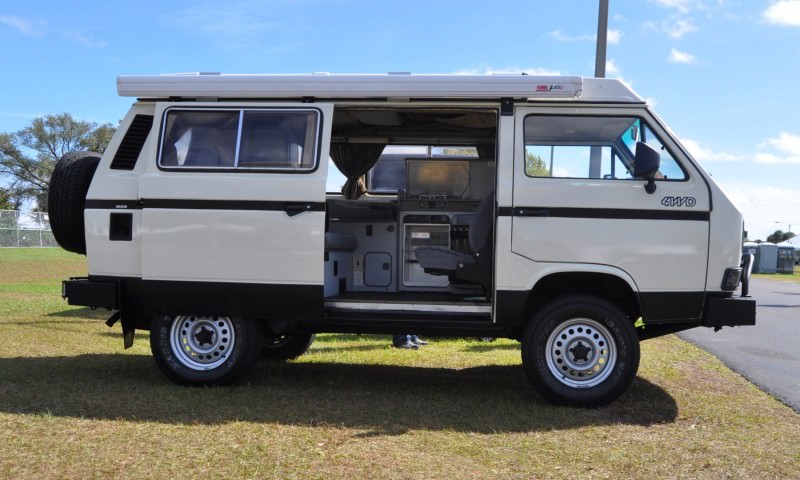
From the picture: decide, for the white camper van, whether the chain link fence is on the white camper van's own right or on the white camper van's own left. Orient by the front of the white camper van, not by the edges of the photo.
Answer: on the white camper van's own left

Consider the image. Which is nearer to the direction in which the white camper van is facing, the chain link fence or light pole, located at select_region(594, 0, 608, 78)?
the light pole

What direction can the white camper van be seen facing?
to the viewer's right

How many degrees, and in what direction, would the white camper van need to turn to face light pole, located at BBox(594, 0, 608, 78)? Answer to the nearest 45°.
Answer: approximately 45° to its left
